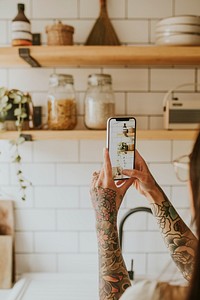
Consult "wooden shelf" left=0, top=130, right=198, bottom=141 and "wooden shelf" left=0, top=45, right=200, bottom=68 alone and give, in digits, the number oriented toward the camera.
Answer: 2

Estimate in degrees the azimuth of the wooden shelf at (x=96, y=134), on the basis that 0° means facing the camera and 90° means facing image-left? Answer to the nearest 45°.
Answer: approximately 0°

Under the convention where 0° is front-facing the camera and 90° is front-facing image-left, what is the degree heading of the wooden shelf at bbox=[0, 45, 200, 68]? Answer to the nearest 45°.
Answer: approximately 0°
